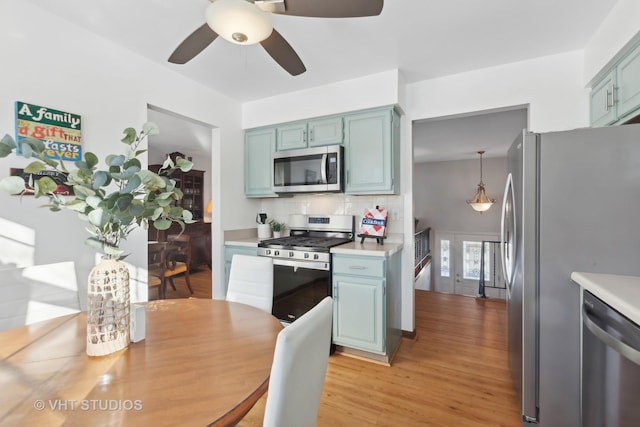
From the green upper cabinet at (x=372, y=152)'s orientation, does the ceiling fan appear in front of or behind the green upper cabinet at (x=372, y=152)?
in front

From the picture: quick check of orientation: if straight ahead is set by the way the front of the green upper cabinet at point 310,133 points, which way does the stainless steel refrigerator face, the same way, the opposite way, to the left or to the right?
to the right

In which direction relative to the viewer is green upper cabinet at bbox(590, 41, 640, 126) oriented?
to the viewer's left

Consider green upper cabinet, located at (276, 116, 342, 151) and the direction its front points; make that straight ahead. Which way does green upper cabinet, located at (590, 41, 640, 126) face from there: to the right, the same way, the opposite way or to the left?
to the right

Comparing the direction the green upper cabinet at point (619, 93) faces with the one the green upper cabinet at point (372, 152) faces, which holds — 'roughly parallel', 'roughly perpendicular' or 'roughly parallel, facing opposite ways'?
roughly perpendicular

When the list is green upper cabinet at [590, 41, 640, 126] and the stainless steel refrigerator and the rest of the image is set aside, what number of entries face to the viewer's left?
2

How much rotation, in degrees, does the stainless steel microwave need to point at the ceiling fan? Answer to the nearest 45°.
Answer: approximately 45° to its left

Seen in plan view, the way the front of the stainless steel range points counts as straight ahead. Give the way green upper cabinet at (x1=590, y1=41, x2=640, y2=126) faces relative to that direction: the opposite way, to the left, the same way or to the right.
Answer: to the right

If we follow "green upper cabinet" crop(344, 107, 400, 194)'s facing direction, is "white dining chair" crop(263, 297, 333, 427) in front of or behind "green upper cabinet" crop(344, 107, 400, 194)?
in front

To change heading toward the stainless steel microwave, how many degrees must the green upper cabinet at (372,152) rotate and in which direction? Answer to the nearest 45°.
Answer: approximately 45° to its right

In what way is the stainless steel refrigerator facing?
to the viewer's left
